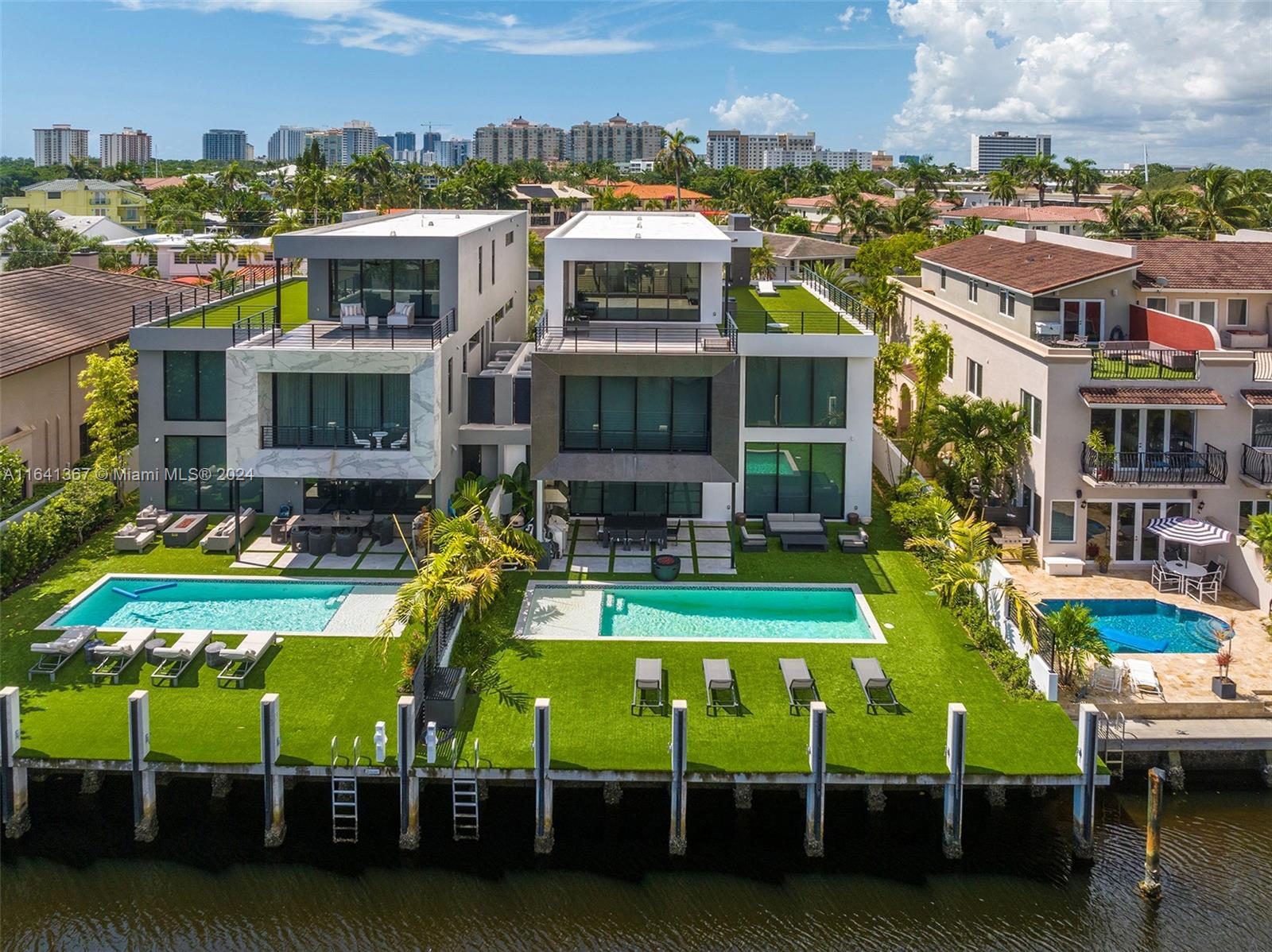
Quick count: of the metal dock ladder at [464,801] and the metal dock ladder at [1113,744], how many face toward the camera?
2

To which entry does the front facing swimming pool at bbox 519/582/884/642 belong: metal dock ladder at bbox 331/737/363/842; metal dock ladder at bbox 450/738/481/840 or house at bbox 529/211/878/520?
the house

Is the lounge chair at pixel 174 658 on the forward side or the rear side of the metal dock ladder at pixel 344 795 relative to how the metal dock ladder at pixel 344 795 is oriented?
on the rear side

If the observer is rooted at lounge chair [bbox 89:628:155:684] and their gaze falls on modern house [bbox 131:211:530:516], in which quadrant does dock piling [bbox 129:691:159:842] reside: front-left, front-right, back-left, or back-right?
back-right

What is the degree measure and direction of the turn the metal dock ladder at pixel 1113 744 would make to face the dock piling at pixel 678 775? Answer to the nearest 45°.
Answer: approximately 45° to its right

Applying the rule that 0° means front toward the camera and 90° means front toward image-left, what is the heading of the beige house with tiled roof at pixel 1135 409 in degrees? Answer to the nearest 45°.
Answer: approximately 0°
